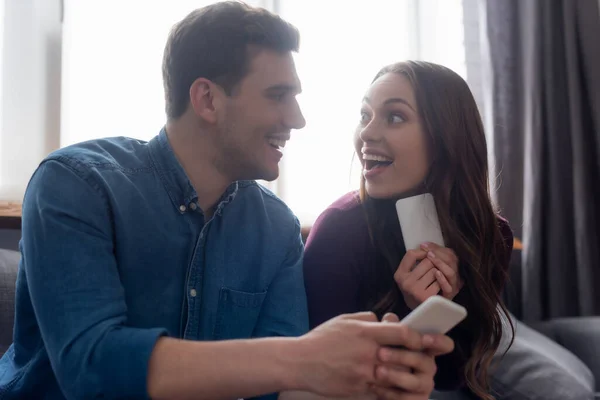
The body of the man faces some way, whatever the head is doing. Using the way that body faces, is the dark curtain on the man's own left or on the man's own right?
on the man's own left

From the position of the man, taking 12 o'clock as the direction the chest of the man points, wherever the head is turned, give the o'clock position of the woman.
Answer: The woman is roughly at 10 o'clock from the man.

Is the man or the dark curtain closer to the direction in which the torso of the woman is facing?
the man

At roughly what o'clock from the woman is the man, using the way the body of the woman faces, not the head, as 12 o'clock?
The man is roughly at 2 o'clock from the woman.

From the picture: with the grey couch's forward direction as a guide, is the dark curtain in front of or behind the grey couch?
behind

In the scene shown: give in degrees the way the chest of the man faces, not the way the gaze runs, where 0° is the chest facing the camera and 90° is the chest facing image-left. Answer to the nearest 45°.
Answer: approximately 315°

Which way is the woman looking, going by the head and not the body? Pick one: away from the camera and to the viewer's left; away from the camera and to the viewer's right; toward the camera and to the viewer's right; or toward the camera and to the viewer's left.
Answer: toward the camera and to the viewer's left

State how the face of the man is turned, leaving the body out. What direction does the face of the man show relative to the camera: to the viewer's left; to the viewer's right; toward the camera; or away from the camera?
to the viewer's right

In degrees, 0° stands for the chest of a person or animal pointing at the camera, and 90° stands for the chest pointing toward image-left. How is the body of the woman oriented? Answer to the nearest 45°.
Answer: approximately 0°
